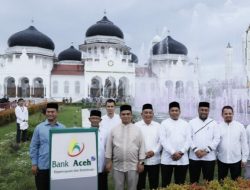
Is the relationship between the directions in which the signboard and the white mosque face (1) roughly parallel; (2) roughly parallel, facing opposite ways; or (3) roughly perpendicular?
roughly parallel

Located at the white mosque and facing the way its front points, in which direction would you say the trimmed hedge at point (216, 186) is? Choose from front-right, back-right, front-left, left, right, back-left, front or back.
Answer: front

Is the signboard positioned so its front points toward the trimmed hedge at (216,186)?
no

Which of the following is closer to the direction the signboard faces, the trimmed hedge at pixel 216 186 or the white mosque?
the trimmed hedge

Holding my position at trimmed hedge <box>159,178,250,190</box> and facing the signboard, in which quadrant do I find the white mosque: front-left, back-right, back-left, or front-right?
front-right

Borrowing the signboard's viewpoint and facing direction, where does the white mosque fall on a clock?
The white mosque is roughly at 6 o'clock from the signboard.

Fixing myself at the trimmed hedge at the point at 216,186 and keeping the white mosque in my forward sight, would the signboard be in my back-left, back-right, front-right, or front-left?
front-left

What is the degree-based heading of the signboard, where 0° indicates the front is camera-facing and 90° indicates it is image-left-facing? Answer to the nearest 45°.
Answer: approximately 0°

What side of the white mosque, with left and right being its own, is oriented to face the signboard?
front

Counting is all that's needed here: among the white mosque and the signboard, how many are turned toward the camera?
2

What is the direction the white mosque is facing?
toward the camera
